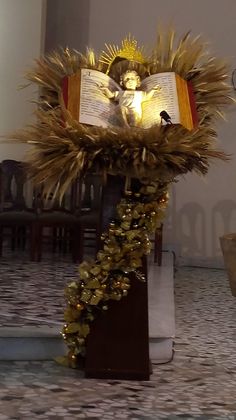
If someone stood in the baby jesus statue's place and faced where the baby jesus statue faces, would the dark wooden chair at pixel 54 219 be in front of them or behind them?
behind

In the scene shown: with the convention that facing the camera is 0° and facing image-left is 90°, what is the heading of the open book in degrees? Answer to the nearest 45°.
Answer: approximately 0°

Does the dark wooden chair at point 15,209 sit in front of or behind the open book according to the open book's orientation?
behind

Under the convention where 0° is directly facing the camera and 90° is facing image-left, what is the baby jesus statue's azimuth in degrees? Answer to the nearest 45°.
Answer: approximately 0°

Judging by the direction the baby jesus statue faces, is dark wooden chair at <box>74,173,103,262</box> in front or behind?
behind

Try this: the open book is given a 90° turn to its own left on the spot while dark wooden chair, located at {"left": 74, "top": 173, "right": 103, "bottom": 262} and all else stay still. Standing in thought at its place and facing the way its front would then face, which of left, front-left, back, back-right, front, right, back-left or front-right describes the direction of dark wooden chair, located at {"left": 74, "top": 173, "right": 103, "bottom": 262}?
left

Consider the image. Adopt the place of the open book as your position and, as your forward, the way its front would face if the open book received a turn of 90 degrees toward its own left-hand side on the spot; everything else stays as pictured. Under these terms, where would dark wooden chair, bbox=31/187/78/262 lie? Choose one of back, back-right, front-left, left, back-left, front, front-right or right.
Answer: left
